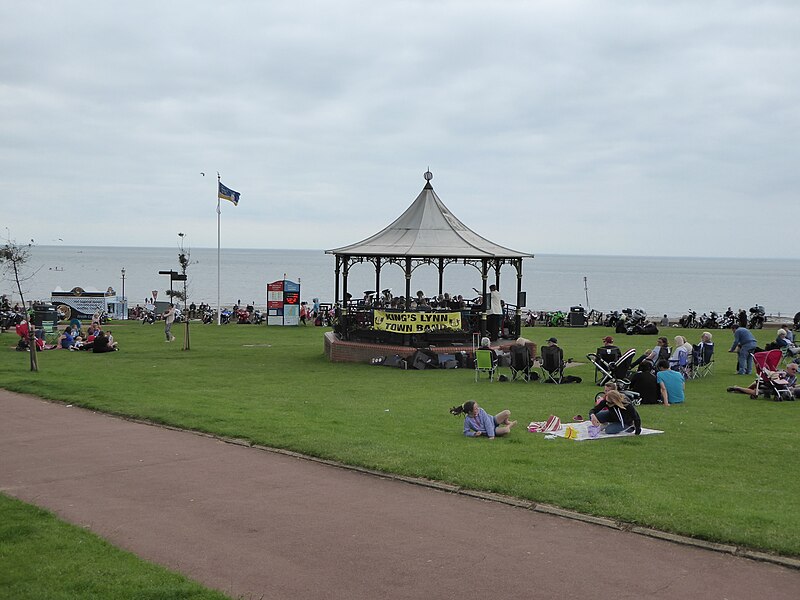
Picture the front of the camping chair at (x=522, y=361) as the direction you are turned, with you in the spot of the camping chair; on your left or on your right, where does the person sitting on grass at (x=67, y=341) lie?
on your left

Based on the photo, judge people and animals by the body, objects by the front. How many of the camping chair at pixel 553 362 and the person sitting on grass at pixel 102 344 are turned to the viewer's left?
0

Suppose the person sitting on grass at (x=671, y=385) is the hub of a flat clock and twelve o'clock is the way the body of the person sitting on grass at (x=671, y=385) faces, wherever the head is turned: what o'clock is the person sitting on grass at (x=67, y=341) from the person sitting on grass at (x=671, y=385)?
the person sitting on grass at (x=67, y=341) is roughly at 11 o'clock from the person sitting on grass at (x=671, y=385).

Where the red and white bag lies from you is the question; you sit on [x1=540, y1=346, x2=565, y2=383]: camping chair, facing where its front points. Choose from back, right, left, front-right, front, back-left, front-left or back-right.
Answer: back

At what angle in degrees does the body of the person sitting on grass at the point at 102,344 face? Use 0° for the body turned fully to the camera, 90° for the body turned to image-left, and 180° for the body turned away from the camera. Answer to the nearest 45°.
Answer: approximately 270°

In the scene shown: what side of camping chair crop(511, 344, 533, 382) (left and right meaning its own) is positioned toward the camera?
back

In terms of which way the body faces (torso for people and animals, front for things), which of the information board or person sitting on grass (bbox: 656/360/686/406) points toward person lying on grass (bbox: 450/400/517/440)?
the information board

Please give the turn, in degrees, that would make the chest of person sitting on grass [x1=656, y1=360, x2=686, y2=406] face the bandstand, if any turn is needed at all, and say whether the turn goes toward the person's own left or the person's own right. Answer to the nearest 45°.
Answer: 0° — they already face it

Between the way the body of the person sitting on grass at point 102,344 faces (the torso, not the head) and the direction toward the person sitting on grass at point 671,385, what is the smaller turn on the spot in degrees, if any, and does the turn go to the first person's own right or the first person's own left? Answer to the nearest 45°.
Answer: approximately 45° to the first person's own right

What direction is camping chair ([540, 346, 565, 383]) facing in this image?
away from the camera

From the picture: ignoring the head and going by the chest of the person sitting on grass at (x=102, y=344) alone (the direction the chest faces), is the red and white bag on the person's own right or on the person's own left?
on the person's own right
